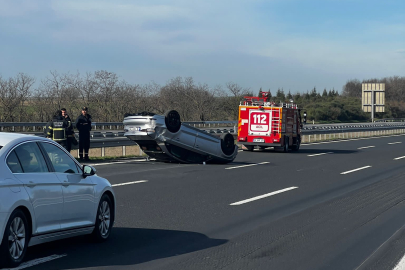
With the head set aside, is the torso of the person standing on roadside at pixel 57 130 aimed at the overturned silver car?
no

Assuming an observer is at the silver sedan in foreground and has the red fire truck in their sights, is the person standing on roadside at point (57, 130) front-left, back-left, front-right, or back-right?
front-left

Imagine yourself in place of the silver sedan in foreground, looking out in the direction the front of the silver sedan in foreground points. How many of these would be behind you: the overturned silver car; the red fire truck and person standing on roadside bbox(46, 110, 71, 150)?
0

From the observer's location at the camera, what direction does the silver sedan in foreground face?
facing away from the viewer and to the right of the viewer

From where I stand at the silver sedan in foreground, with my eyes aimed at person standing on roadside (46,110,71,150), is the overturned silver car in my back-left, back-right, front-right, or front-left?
front-right

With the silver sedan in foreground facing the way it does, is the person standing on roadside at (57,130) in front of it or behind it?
in front

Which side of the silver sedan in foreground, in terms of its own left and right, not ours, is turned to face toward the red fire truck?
front

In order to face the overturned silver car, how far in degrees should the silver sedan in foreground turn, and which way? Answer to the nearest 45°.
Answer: approximately 45° to its left
